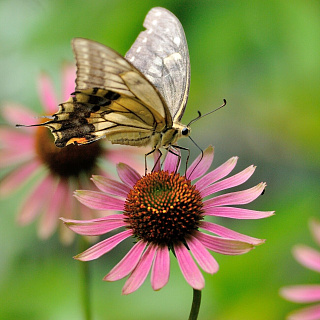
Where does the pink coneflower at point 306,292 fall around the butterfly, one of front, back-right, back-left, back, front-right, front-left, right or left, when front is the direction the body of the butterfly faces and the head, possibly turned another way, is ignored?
front-right

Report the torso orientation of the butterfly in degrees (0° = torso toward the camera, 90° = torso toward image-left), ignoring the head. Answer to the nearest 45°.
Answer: approximately 270°
